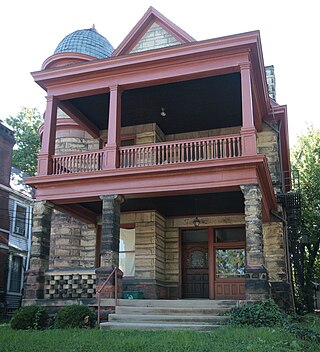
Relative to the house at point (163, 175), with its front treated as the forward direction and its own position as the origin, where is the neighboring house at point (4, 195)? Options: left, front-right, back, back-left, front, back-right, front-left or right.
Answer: back-right

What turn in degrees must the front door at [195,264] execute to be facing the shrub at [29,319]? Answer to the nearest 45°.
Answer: approximately 45° to its right

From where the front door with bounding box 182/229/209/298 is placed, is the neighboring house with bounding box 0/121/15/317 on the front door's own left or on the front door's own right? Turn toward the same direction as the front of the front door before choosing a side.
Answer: on the front door's own right

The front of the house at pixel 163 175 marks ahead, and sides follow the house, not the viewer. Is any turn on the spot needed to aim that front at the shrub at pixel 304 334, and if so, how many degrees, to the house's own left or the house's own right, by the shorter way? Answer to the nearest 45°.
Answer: approximately 45° to the house's own left

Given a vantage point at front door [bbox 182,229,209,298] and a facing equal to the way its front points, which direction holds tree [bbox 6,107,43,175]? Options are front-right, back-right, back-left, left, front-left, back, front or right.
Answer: back-right

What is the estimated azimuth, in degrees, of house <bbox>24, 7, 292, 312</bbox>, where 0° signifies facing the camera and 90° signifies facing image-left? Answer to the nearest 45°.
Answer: approximately 0°

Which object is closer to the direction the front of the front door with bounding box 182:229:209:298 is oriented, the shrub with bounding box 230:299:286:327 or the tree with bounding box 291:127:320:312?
the shrub

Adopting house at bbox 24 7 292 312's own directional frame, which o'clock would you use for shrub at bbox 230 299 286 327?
The shrub is roughly at 11 o'clock from the house.

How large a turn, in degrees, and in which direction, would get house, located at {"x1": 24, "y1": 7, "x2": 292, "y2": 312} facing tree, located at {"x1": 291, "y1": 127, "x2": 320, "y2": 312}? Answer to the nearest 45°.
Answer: approximately 135° to its left

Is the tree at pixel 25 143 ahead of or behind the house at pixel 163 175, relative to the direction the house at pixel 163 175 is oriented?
behind

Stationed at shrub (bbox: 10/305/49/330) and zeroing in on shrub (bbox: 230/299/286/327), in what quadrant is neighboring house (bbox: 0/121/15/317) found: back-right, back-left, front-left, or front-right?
back-left
